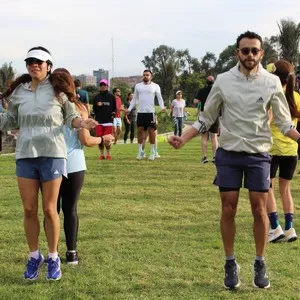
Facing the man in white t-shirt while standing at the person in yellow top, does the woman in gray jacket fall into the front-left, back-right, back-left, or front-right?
back-left

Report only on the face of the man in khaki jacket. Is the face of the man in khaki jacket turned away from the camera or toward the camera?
toward the camera

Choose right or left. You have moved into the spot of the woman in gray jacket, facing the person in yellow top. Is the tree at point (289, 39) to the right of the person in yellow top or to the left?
left

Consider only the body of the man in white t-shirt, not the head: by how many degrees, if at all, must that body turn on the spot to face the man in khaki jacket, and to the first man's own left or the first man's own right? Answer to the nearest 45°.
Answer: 0° — they already face them

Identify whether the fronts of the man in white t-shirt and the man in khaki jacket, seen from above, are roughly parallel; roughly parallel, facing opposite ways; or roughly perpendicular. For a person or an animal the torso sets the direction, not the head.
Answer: roughly parallel

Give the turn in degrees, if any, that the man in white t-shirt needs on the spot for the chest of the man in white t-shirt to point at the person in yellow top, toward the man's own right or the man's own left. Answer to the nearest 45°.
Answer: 0° — they already face them

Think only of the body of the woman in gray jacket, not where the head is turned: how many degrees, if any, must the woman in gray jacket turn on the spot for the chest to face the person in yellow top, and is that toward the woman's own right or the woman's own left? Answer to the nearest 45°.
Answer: approximately 90° to the woman's own left

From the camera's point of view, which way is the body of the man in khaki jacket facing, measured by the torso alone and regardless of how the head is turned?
toward the camera

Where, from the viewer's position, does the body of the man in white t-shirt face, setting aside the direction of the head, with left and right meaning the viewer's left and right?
facing the viewer

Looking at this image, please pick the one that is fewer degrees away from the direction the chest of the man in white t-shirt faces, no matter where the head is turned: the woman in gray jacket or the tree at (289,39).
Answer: the woman in gray jacket

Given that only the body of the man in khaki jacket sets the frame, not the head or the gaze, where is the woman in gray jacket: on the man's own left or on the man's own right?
on the man's own right
